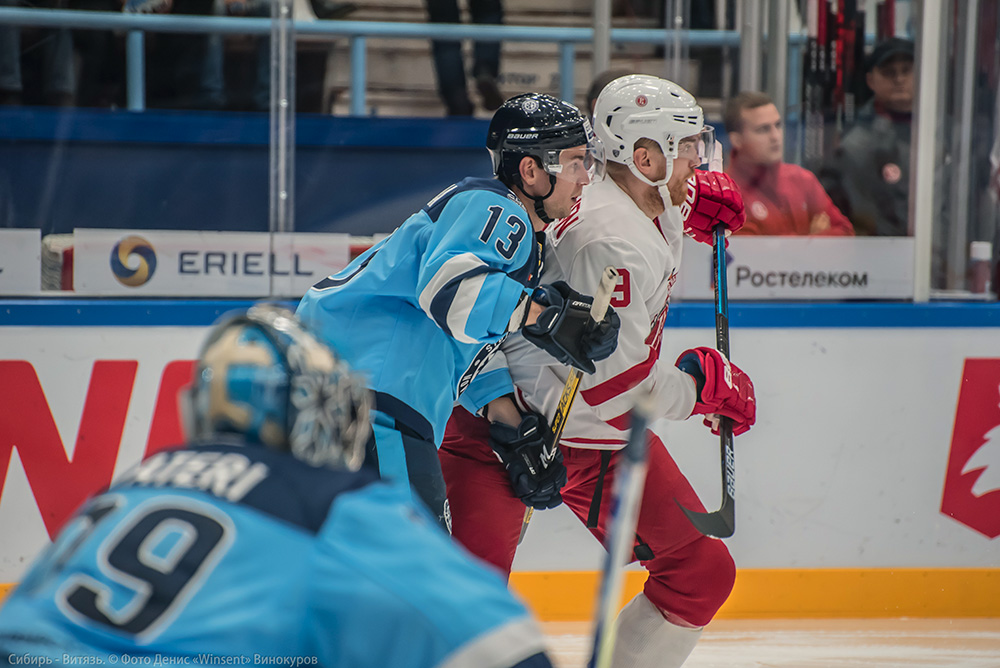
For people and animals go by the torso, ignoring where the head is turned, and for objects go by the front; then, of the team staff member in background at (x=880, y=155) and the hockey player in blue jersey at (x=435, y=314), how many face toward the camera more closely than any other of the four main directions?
1

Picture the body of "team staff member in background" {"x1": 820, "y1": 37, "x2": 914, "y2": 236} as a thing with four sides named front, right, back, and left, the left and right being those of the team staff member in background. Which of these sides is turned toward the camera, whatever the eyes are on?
front

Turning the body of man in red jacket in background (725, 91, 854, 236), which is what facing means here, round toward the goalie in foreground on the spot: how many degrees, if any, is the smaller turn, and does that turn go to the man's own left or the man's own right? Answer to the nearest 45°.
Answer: approximately 45° to the man's own right

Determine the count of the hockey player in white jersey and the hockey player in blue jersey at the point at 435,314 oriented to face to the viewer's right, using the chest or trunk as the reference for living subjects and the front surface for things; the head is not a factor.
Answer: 2

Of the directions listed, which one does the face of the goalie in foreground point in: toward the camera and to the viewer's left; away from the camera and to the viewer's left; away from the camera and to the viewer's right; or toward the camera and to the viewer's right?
away from the camera and to the viewer's right

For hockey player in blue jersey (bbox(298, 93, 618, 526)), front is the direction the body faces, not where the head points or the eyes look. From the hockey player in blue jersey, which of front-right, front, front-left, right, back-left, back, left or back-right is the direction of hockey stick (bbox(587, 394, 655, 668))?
right

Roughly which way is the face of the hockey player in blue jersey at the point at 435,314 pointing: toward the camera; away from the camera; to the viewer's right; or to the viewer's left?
to the viewer's right

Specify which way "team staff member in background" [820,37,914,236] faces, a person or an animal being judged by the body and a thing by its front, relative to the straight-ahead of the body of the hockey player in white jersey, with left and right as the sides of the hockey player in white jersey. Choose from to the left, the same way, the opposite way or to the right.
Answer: to the right

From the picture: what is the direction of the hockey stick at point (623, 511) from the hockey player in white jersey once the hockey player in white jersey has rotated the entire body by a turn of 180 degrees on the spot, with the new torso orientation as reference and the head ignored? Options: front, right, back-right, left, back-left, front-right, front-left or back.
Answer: left

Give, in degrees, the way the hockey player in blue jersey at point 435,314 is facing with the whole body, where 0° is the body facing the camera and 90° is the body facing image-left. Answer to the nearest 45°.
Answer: approximately 270°

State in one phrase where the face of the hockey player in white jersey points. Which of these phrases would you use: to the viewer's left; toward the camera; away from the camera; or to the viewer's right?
to the viewer's right

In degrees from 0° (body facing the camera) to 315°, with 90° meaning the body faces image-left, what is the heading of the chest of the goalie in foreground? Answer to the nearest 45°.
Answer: approximately 225°

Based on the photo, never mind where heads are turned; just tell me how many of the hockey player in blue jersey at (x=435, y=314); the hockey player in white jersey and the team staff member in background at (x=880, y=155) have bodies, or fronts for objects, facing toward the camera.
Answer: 1

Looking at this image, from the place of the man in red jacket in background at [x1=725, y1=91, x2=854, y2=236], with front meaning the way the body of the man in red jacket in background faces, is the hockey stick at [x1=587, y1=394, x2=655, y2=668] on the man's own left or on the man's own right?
on the man's own right

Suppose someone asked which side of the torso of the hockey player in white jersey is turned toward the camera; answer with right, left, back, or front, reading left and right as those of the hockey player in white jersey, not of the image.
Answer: right

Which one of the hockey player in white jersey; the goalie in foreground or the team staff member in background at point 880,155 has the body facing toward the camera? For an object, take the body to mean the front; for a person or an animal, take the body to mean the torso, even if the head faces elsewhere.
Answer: the team staff member in background

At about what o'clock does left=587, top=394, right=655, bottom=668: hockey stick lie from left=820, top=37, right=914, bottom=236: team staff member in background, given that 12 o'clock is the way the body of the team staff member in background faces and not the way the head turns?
The hockey stick is roughly at 12 o'clock from the team staff member in background.

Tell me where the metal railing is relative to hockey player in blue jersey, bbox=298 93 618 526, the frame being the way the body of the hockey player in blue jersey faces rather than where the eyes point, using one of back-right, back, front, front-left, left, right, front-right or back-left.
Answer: left

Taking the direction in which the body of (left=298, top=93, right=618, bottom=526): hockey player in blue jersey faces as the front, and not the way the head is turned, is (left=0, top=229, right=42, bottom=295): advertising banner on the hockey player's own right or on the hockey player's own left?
on the hockey player's own left

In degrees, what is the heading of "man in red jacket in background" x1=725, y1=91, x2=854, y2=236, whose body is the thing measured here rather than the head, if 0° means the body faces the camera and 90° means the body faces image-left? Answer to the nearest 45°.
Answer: approximately 315°
